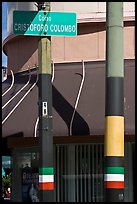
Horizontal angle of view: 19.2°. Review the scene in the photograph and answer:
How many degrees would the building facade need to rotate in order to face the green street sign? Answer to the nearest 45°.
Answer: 0° — it already faces it

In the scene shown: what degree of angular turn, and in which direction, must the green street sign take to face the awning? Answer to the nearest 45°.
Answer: approximately 180°

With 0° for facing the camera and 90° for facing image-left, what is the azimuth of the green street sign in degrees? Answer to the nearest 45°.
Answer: approximately 0°

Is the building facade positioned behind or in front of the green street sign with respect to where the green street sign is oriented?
behind

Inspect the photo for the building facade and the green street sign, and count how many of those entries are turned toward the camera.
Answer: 2

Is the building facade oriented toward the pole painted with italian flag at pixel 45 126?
yes

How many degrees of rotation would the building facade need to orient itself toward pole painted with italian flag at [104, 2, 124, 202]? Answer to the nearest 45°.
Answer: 0° — it already faces it
